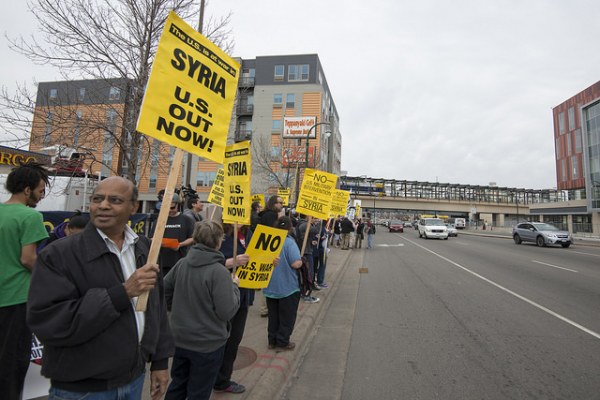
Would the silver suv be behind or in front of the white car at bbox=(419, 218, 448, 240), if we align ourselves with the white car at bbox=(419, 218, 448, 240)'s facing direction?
in front

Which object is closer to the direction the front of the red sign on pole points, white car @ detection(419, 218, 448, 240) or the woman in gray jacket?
the woman in gray jacket

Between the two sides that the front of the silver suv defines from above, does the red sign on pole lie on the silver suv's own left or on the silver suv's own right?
on the silver suv's own right

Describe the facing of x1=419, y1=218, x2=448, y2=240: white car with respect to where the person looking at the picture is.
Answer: facing the viewer and to the right of the viewer

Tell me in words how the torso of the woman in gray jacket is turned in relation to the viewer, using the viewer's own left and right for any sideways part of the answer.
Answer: facing away from the viewer and to the right of the viewer

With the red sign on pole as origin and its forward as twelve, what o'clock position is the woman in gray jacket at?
The woman in gray jacket is roughly at 12 o'clock from the red sign on pole.

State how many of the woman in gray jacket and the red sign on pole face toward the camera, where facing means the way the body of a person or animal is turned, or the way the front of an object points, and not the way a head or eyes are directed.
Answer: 1
